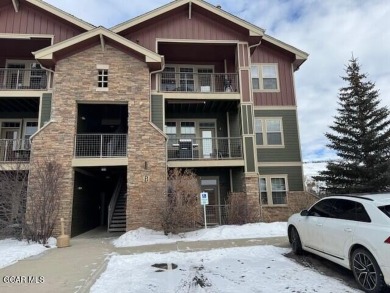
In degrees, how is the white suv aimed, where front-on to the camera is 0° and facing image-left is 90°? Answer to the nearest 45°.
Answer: approximately 135°
